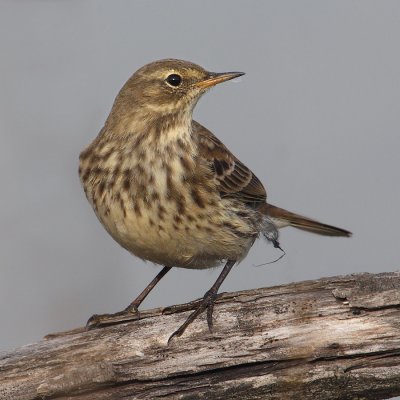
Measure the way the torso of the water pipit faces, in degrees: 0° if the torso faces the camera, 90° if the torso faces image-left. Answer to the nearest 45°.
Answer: approximately 45°
